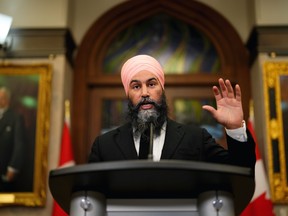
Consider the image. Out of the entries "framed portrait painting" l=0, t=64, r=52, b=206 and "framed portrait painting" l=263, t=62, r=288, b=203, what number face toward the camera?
2

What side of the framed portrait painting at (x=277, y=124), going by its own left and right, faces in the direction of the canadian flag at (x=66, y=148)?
right

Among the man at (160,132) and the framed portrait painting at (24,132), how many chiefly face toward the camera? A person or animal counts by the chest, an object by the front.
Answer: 2

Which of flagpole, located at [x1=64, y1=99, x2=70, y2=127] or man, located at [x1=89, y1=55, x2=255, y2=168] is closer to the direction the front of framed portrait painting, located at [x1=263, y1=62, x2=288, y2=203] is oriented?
the man

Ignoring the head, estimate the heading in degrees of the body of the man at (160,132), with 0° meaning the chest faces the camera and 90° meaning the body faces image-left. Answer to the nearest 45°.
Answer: approximately 0°

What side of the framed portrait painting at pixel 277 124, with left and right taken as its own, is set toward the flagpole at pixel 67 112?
right

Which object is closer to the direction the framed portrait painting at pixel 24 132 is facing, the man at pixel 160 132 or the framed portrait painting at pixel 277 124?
the man
